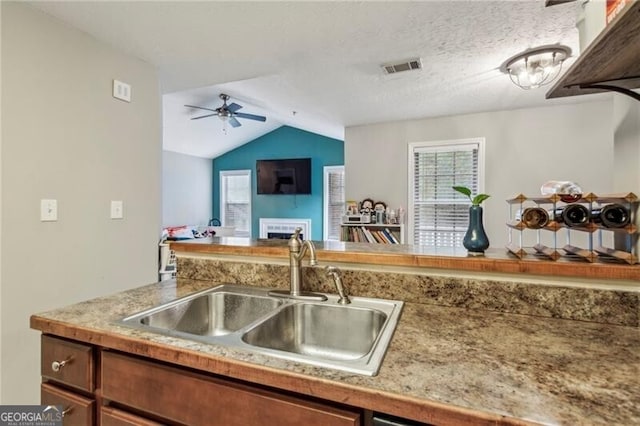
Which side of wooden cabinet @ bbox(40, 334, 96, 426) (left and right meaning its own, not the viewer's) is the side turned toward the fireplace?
back

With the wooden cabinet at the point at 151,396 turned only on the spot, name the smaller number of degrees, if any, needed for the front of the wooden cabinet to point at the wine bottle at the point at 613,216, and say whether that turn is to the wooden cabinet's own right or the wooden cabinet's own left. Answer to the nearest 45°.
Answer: approximately 135° to the wooden cabinet's own left

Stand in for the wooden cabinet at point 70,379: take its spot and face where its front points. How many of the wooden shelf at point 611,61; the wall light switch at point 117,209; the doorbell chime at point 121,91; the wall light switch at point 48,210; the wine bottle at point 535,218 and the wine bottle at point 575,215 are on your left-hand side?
3

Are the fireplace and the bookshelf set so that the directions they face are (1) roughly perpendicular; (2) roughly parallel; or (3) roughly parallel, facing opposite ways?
roughly parallel

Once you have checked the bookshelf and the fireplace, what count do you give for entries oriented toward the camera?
2

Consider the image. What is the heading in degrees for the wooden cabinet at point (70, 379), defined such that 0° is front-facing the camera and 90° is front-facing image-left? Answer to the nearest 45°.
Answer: approximately 45°

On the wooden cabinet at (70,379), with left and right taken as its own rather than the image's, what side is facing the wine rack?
left

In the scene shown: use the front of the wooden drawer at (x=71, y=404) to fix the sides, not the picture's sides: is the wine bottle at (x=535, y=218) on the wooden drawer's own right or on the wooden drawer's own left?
on the wooden drawer's own left

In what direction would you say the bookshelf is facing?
toward the camera

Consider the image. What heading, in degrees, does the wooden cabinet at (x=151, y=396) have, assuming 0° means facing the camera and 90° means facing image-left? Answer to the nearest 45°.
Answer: approximately 45°

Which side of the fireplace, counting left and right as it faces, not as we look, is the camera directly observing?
front

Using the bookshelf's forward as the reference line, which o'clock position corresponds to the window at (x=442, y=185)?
The window is roughly at 9 o'clock from the bookshelf.

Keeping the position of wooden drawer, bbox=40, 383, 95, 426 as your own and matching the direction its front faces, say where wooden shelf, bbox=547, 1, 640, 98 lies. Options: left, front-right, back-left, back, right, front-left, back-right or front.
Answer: left

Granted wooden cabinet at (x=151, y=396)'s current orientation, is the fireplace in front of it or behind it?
behind

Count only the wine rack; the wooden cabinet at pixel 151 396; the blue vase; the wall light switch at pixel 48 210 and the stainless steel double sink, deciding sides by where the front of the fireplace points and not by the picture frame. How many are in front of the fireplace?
5

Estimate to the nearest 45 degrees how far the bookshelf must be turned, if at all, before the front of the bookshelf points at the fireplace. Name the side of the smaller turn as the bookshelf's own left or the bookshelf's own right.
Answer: approximately 135° to the bookshelf's own right

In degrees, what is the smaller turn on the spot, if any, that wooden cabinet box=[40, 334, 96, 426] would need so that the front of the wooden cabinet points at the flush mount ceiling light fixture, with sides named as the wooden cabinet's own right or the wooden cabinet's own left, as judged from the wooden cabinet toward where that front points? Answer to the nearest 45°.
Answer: approximately 135° to the wooden cabinet's own left
